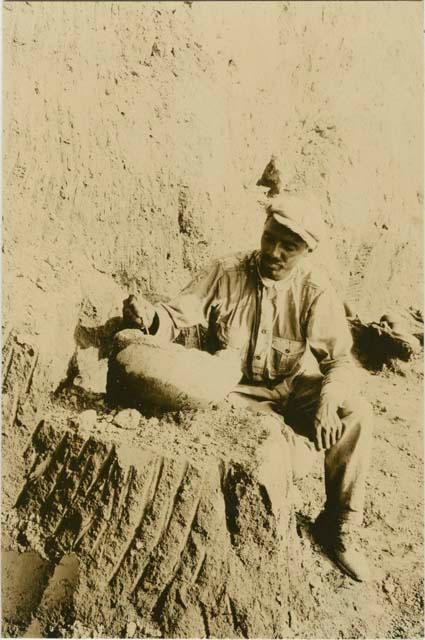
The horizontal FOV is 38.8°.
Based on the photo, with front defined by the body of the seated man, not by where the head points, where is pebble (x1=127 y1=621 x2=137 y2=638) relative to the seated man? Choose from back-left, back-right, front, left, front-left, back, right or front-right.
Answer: front-right

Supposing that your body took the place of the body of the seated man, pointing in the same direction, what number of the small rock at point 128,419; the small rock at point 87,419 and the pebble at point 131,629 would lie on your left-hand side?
0

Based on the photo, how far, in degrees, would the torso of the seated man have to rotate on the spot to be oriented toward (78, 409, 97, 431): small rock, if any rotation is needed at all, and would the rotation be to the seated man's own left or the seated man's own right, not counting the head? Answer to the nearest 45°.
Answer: approximately 45° to the seated man's own right

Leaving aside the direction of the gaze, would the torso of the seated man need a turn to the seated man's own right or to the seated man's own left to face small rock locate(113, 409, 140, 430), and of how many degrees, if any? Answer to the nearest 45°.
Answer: approximately 45° to the seated man's own right

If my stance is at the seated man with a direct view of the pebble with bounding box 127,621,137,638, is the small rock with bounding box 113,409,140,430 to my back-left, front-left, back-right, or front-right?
front-right

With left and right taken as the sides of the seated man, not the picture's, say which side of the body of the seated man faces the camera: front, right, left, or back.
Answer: front

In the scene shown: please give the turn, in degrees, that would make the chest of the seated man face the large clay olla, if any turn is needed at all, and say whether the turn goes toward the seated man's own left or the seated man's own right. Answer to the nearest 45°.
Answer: approximately 45° to the seated man's own right

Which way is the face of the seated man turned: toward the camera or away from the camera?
toward the camera
